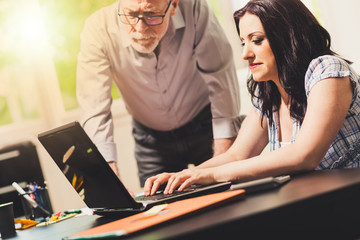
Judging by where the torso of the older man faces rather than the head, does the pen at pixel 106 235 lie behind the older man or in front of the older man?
in front

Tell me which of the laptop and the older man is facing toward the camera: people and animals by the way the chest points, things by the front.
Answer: the older man

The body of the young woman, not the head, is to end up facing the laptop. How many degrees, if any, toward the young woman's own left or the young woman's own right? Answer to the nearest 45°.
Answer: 0° — they already face it

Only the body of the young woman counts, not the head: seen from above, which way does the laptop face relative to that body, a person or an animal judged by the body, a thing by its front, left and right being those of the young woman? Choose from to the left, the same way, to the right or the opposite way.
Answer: the opposite way

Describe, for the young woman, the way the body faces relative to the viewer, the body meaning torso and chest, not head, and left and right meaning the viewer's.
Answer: facing the viewer and to the left of the viewer

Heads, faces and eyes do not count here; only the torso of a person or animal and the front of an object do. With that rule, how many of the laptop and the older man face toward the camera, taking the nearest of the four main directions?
1

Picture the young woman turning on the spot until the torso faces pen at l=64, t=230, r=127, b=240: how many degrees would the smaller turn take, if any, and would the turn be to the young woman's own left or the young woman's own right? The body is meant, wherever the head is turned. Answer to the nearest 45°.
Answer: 0° — they already face it

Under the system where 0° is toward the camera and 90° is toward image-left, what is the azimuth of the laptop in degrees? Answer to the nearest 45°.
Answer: approximately 225°

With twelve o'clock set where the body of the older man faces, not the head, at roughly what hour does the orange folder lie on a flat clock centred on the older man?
The orange folder is roughly at 12 o'clock from the older man.

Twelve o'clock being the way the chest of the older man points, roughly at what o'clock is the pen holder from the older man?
The pen holder is roughly at 1 o'clock from the older man.

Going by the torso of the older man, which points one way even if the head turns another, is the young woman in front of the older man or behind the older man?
in front

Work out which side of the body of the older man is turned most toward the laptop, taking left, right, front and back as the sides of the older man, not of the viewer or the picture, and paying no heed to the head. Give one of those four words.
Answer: front

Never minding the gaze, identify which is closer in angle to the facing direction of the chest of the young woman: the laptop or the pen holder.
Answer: the laptop

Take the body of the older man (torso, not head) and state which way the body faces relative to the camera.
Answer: toward the camera
